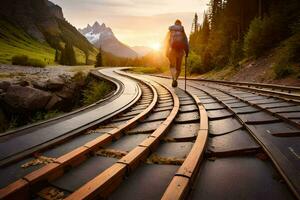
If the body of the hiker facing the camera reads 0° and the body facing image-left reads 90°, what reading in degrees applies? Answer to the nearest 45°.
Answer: approximately 180°

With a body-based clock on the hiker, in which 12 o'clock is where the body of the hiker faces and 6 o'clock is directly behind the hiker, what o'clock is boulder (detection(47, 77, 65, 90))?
The boulder is roughly at 10 o'clock from the hiker.

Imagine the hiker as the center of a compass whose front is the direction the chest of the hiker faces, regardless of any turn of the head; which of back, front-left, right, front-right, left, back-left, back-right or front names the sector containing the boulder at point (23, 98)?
left

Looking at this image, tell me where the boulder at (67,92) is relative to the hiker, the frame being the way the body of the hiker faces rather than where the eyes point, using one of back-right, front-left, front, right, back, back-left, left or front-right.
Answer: back-left

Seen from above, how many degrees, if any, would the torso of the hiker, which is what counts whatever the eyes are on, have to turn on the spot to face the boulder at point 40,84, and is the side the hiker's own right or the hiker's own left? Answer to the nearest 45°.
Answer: approximately 45° to the hiker's own left
